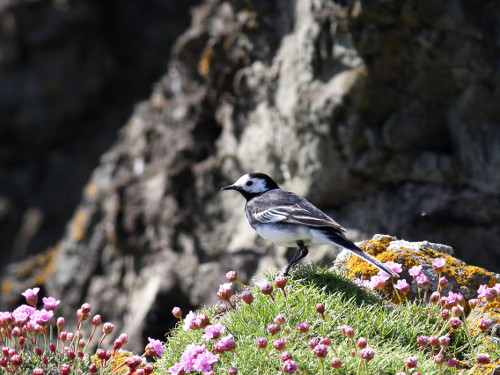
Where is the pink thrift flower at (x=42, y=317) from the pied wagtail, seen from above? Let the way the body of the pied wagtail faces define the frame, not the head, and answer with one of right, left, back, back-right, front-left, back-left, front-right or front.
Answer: front-left

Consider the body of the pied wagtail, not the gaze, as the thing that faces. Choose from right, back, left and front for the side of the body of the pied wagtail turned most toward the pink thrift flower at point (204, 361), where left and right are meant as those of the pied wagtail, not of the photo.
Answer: left

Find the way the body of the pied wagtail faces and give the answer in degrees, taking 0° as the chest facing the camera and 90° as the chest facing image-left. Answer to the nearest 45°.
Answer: approximately 90°

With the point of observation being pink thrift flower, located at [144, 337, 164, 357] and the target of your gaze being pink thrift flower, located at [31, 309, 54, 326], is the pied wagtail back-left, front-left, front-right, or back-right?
back-right

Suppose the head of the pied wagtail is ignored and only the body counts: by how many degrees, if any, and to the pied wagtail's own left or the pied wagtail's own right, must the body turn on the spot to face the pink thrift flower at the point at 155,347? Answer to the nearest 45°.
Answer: approximately 45° to the pied wagtail's own left

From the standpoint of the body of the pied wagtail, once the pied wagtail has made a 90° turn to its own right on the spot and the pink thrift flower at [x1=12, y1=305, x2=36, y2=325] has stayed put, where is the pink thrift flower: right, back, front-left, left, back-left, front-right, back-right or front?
back-left

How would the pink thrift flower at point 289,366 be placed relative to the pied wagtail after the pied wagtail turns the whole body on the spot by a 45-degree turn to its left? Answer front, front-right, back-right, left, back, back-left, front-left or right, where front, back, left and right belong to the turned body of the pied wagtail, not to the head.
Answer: front-left
